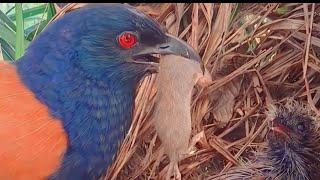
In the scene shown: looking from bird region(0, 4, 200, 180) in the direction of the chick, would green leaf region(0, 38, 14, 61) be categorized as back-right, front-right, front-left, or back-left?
back-left

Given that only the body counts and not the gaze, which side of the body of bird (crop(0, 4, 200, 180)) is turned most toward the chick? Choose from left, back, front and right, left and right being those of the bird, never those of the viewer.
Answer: front

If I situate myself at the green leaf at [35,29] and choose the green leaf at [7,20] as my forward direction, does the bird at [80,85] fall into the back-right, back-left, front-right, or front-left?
back-left

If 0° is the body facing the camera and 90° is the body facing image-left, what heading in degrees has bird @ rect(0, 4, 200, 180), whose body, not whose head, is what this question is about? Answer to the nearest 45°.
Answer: approximately 270°
